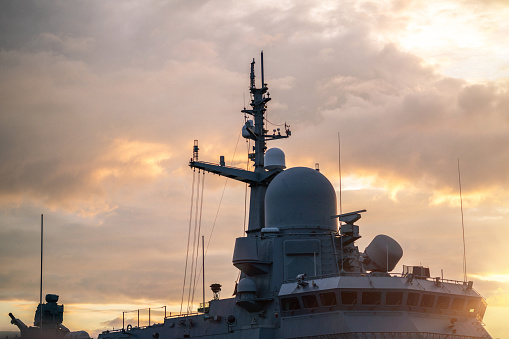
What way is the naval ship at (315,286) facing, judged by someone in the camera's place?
facing the viewer and to the right of the viewer
